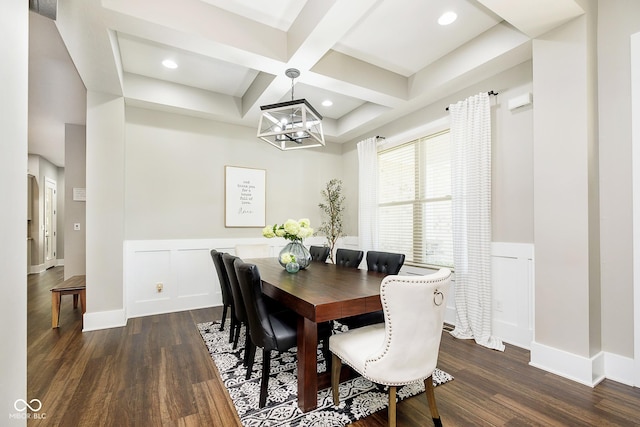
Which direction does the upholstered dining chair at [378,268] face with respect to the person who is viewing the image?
facing the viewer and to the left of the viewer

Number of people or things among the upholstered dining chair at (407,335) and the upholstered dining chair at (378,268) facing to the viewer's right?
0

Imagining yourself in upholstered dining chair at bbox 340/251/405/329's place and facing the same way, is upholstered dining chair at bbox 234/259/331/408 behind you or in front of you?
in front

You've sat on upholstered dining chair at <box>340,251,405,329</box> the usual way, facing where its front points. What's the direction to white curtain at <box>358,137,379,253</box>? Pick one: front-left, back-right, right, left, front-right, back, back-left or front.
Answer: back-right

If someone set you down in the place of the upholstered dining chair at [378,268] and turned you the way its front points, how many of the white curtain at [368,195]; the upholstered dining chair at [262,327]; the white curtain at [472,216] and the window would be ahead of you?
1

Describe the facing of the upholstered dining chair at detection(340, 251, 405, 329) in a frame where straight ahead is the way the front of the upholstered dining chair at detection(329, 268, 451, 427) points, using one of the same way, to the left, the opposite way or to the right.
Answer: to the left

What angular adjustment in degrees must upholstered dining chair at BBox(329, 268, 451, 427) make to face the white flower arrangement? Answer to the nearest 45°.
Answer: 0° — it already faces it

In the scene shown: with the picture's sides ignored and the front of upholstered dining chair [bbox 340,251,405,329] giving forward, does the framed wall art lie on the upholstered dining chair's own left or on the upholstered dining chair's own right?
on the upholstered dining chair's own right

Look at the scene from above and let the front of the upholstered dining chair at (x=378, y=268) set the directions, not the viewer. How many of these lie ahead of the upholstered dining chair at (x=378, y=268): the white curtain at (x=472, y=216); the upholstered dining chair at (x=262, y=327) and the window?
1

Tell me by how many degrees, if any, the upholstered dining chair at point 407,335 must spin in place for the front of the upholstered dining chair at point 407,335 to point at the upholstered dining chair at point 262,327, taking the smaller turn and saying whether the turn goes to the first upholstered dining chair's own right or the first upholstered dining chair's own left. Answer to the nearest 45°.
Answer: approximately 45° to the first upholstered dining chair's own left

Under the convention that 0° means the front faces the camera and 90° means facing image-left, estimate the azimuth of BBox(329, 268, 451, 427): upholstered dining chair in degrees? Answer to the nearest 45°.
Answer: approximately 135°

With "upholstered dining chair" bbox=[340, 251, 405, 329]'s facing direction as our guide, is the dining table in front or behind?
in front

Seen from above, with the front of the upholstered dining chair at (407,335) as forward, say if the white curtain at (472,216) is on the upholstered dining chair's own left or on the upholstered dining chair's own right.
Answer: on the upholstered dining chair's own right
